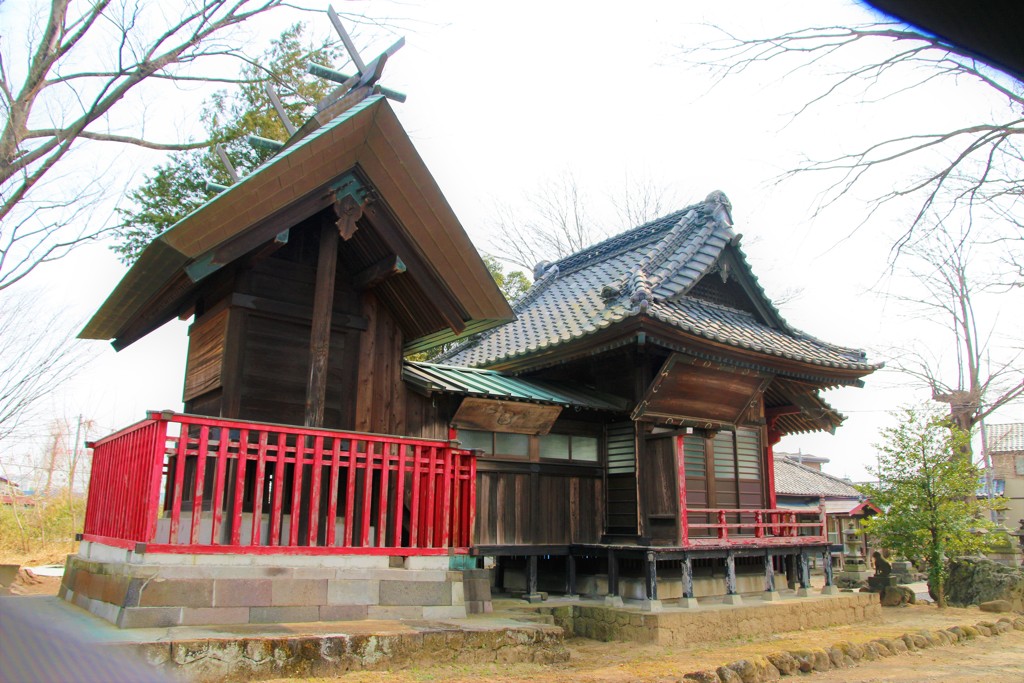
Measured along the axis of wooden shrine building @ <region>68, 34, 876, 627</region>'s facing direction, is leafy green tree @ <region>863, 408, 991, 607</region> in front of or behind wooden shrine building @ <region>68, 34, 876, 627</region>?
in front

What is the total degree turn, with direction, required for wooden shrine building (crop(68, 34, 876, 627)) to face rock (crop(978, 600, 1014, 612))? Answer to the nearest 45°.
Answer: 0° — it already faces it

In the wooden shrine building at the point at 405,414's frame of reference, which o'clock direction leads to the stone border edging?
The stone border edging is roughly at 1 o'clock from the wooden shrine building.

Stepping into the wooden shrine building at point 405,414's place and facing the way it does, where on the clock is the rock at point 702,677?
The rock is roughly at 2 o'clock from the wooden shrine building.

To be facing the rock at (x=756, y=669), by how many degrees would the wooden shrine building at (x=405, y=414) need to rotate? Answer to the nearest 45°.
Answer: approximately 45° to its right

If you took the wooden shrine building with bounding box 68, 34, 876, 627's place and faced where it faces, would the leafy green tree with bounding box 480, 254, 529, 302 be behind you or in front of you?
in front

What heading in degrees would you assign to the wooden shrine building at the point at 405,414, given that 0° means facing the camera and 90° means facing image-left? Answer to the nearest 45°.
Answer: approximately 225°

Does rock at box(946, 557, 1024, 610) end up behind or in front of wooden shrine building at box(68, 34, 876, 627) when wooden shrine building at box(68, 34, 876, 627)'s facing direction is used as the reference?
in front

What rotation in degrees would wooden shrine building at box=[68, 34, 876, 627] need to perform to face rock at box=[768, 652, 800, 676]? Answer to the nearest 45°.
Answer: approximately 45° to its right

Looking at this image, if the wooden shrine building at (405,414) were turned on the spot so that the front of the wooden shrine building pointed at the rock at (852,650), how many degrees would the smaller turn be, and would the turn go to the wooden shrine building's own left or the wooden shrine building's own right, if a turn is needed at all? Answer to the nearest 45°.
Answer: approximately 45° to the wooden shrine building's own right
